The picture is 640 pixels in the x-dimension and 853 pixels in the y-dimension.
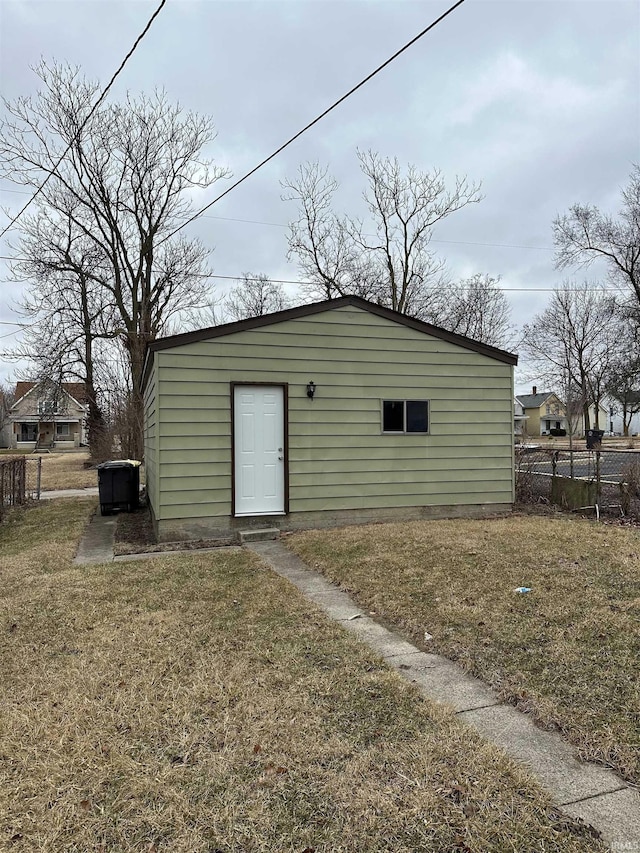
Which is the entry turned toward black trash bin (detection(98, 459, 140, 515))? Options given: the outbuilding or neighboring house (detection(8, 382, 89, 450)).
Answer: the neighboring house

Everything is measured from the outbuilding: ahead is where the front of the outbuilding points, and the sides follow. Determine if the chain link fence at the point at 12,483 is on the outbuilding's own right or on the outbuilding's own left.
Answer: on the outbuilding's own right

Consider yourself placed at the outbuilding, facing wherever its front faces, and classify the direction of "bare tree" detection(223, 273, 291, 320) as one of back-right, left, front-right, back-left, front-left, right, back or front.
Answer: back

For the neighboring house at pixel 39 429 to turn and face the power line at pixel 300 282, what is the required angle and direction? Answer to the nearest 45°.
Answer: approximately 45° to its left

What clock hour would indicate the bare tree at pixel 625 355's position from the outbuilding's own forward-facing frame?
The bare tree is roughly at 7 o'clock from the outbuilding.

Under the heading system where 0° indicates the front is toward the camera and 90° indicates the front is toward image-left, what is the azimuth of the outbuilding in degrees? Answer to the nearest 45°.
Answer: approximately 0°

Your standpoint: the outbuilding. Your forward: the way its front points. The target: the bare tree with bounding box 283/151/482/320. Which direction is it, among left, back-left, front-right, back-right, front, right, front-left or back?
back

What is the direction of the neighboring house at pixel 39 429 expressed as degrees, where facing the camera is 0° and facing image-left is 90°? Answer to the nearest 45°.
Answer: approximately 0°

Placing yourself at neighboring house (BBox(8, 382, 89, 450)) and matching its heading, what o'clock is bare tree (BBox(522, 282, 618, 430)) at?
The bare tree is roughly at 10 o'clock from the neighboring house.
